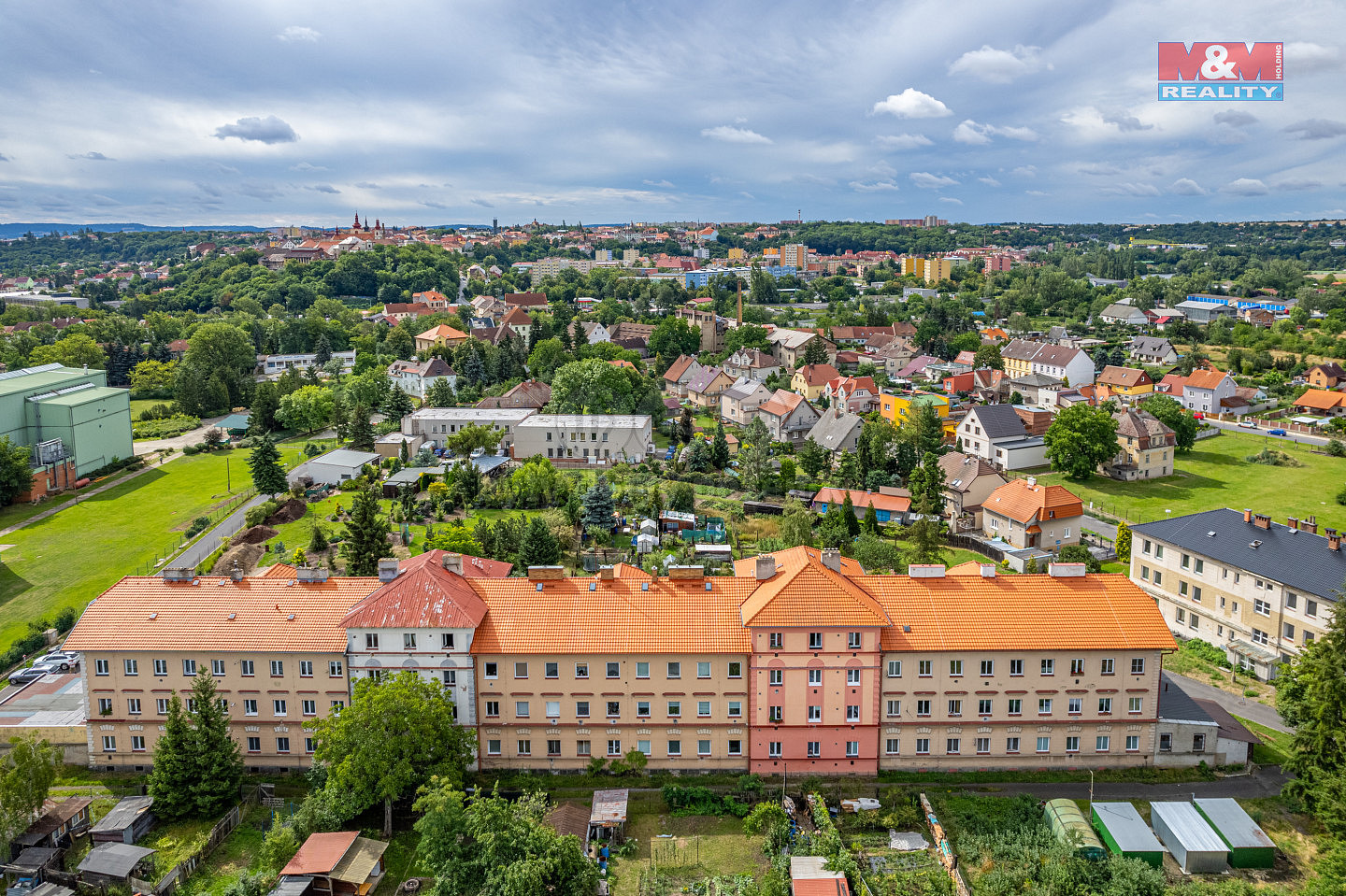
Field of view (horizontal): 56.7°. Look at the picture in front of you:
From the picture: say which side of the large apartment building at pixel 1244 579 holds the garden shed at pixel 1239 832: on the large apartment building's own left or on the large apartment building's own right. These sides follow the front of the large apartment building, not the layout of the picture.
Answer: on the large apartment building's own left

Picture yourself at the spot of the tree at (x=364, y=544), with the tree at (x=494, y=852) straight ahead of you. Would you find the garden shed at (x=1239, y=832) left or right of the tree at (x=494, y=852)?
left

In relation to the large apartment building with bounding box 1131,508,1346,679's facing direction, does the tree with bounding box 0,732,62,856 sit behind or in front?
in front

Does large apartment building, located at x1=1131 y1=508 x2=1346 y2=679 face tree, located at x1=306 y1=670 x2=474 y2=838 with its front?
yes

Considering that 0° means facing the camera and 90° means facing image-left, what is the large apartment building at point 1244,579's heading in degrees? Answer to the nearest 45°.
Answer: approximately 45°

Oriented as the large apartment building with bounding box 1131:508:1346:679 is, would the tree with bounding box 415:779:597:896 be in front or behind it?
in front
